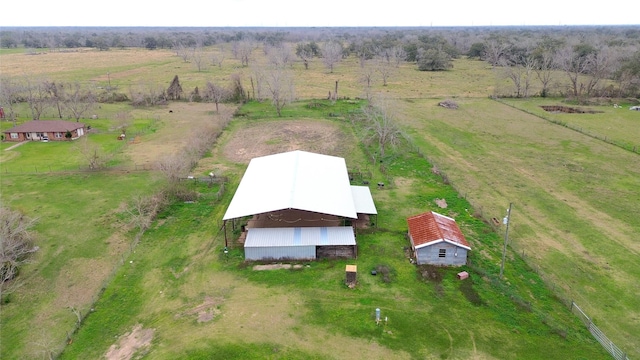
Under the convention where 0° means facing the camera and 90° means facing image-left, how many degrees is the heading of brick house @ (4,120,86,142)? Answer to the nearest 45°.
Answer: approximately 0°

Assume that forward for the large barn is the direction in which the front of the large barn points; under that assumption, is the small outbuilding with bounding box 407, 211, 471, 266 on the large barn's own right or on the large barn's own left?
on the large barn's own left

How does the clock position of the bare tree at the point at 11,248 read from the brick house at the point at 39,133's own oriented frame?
The bare tree is roughly at 12 o'clock from the brick house.

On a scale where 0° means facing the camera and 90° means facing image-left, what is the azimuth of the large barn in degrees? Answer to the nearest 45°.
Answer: approximately 0°

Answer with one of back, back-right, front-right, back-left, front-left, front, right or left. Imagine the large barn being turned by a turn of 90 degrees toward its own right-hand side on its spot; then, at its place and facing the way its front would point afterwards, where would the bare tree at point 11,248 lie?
front

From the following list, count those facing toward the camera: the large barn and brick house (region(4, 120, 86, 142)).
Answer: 2

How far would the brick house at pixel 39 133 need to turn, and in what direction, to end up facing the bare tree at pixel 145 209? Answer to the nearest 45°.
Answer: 0° — it already faces it

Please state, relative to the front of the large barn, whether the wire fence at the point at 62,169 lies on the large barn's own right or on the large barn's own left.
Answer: on the large barn's own right

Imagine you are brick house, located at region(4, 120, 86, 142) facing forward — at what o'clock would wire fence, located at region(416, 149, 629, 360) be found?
The wire fence is roughly at 11 o'clock from the brick house.

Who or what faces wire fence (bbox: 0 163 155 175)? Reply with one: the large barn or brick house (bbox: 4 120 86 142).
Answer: the brick house
